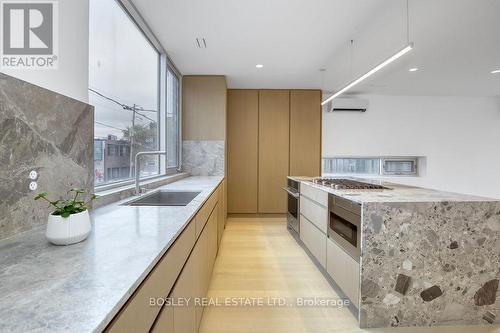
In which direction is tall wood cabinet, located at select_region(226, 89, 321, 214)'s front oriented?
toward the camera

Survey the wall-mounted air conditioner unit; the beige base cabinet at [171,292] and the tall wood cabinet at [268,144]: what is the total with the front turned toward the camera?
2

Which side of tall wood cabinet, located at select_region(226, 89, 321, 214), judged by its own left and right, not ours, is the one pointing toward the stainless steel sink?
front

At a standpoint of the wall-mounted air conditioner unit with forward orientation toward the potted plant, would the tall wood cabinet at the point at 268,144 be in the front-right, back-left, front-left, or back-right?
front-right

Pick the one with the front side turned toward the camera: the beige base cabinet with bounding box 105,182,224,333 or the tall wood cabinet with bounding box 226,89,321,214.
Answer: the tall wood cabinet

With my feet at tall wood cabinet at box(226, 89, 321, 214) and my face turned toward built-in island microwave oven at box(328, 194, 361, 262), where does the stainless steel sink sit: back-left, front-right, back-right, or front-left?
front-right

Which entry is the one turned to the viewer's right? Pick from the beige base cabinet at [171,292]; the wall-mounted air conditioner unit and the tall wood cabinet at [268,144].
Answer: the beige base cabinet

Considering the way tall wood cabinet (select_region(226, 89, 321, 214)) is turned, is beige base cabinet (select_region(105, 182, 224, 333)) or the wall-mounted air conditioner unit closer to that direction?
the beige base cabinet

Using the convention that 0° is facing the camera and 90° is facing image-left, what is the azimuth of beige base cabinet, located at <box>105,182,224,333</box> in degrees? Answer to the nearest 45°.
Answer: approximately 270°

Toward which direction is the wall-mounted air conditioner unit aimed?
toward the camera

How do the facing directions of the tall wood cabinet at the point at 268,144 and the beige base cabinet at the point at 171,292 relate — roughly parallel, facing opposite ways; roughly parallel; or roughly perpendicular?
roughly perpendicular

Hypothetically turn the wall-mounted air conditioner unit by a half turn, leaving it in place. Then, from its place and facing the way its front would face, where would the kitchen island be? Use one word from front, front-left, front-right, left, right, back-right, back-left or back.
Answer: back
